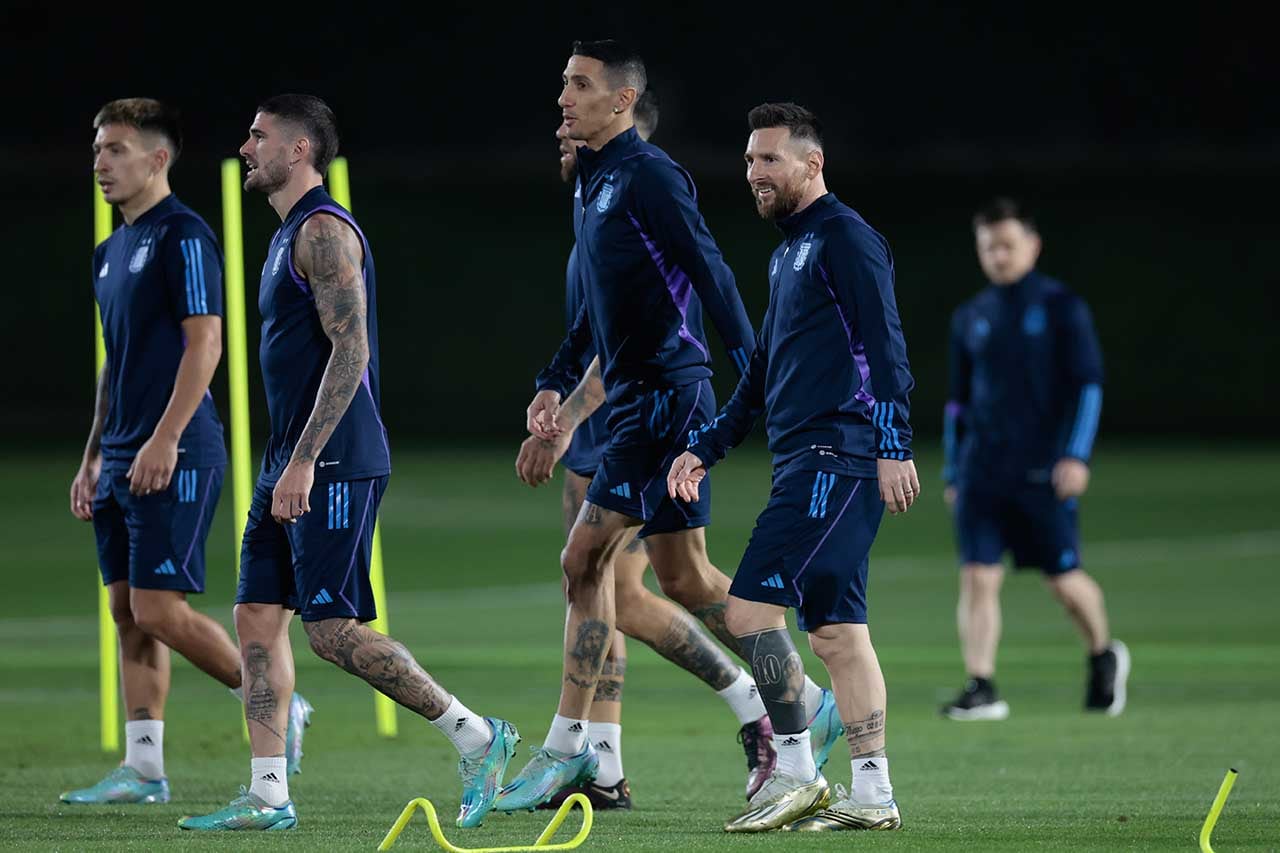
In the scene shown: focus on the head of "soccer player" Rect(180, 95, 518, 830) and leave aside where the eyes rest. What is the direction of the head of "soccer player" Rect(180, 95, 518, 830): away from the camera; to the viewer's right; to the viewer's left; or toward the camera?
to the viewer's left

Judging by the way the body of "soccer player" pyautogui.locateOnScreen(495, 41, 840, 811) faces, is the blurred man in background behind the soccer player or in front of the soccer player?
behind

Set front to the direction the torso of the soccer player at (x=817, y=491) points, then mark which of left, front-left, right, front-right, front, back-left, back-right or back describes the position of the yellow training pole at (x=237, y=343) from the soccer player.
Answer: right

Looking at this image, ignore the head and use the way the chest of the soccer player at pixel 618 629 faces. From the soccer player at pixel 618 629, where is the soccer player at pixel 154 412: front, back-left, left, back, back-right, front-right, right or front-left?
front

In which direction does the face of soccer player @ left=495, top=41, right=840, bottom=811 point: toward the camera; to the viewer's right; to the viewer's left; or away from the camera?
to the viewer's left

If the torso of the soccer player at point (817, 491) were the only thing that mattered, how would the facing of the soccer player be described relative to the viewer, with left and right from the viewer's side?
facing the viewer and to the left of the viewer

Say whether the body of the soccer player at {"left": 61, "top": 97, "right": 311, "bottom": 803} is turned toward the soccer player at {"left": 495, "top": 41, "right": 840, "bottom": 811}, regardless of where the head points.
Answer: no

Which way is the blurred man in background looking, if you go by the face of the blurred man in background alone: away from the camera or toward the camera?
toward the camera

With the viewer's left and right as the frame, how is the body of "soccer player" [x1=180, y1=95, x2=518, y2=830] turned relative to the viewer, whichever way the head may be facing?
facing to the left of the viewer

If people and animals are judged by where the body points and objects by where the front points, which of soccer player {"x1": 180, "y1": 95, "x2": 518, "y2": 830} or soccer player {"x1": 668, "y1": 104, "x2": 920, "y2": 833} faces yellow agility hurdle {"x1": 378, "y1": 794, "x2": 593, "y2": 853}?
soccer player {"x1": 668, "y1": 104, "x2": 920, "y2": 833}

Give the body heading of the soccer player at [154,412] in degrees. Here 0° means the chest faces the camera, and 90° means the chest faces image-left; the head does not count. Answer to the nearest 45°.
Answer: approximately 45°

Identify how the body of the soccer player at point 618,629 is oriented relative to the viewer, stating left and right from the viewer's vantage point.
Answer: facing to the left of the viewer

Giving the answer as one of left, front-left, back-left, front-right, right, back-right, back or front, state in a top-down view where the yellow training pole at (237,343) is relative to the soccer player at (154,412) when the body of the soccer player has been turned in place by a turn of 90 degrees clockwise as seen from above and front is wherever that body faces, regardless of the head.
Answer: front-right

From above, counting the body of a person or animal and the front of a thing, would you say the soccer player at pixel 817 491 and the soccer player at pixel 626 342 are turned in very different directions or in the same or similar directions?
same or similar directions

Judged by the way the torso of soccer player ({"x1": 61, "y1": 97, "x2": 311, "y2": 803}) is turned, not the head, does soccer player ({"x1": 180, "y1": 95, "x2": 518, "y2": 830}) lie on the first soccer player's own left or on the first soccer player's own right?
on the first soccer player's own left
